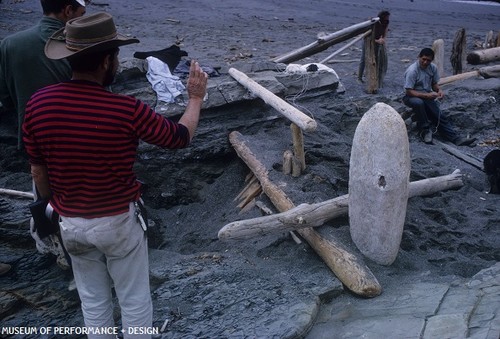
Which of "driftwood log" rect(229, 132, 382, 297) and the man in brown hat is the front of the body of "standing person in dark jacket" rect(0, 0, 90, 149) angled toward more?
the driftwood log

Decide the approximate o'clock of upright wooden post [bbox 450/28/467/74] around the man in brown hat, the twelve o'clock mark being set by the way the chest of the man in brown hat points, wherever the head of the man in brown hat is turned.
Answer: The upright wooden post is roughly at 12 o'clock from the man in brown hat.

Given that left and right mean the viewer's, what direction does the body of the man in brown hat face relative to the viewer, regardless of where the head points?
facing away from the viewer and to the right of the viewer

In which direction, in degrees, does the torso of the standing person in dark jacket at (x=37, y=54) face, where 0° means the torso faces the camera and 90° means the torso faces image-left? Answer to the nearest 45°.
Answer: approximately 225°

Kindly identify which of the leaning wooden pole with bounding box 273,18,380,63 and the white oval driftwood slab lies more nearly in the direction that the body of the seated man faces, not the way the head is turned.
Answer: the white oval driftwood slab

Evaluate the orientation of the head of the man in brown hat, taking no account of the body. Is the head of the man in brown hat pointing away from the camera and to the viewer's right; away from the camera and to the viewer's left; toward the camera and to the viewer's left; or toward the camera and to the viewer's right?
away from the camera and to the viewer's right

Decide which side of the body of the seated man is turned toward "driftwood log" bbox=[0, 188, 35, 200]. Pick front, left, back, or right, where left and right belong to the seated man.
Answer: right

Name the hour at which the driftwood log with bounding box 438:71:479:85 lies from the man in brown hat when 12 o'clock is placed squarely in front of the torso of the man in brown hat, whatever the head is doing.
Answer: The driftwood log is roughly at 12 o'clock from the man in brown hat.
